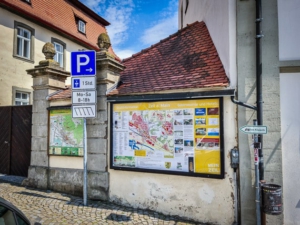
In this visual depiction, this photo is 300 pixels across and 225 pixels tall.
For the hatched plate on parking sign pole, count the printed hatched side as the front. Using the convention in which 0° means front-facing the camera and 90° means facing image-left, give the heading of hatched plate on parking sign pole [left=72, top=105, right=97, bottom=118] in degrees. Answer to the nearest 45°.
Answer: approximately 0°

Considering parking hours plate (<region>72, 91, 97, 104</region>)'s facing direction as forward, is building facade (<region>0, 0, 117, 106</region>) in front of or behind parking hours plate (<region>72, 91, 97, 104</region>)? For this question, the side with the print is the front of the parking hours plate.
behind

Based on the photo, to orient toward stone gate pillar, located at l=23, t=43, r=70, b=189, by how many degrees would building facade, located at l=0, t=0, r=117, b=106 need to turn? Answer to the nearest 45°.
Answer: approximately 45° to its right

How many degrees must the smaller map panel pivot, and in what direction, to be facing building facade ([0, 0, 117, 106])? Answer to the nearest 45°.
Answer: approximately 180°

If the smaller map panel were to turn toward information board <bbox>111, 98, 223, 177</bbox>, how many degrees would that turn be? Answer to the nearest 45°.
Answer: approximately 45° to its left

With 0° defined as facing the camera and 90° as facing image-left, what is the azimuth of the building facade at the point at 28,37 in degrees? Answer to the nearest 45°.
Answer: approximately 315°

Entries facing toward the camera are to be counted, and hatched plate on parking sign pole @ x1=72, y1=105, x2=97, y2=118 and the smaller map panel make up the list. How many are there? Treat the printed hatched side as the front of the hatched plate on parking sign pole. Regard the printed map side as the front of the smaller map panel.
2
